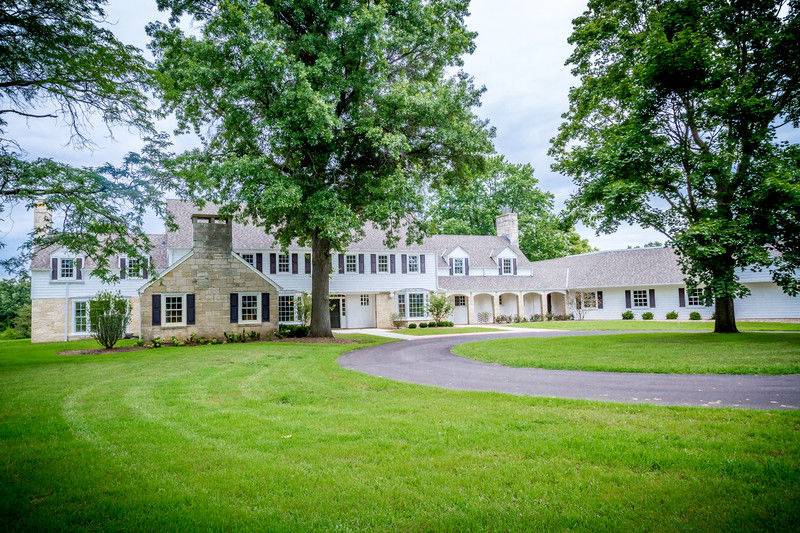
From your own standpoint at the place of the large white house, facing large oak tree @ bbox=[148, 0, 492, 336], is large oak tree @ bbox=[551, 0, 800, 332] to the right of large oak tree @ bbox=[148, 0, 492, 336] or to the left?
left

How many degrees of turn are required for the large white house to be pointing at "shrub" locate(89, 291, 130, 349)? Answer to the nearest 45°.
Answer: approximately 45° to its right

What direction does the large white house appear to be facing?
toward the camera

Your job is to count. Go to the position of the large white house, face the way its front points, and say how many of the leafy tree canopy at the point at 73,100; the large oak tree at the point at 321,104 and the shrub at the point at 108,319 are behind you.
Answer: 0

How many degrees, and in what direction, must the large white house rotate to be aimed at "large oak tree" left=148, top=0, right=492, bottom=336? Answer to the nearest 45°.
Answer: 0° — it already faces it

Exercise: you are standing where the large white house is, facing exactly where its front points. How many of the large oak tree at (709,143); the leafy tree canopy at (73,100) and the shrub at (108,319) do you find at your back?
0

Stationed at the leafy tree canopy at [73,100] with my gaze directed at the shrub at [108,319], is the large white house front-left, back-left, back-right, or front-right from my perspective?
front-right

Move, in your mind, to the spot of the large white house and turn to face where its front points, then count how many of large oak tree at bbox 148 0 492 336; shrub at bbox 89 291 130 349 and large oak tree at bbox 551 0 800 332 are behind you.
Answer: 0

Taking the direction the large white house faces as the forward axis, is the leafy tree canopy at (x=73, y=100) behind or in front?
in front
